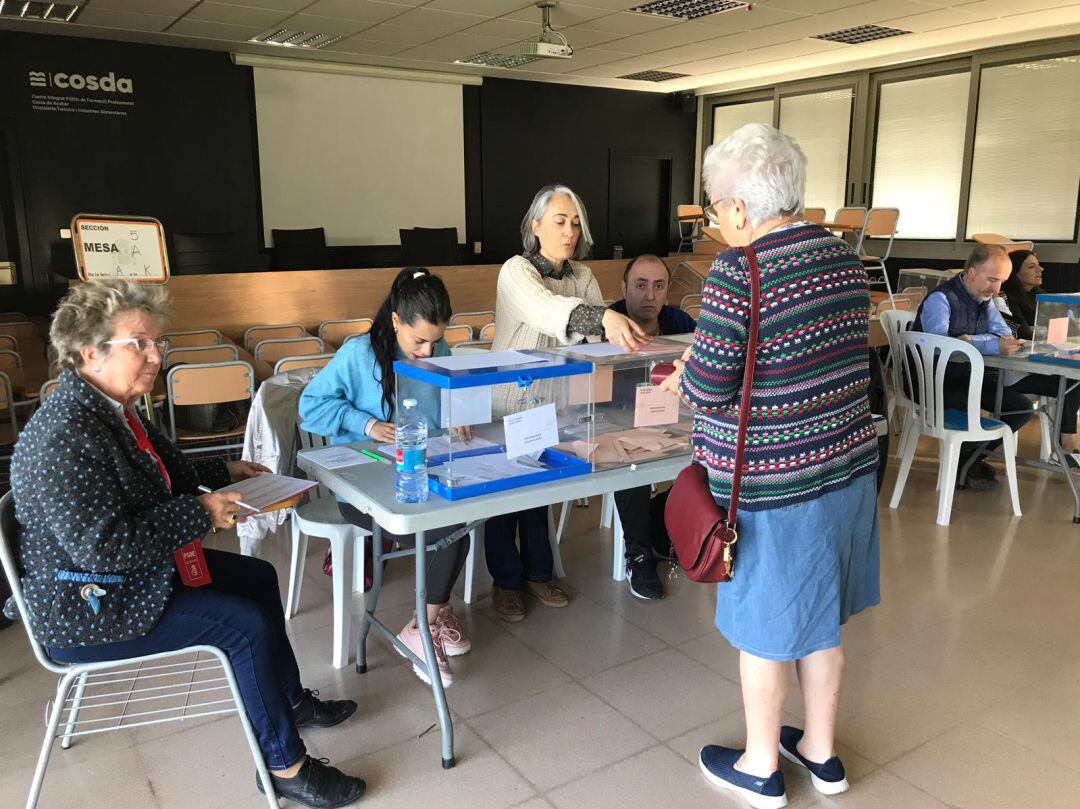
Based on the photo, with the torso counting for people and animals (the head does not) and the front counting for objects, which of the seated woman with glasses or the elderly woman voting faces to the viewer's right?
the seated woman with glasses

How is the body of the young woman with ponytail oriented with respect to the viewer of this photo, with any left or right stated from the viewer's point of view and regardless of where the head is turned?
facing the viewer and to the right of the viewer

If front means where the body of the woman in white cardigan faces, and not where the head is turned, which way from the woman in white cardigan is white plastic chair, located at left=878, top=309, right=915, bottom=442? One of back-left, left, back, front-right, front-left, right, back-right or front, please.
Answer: left

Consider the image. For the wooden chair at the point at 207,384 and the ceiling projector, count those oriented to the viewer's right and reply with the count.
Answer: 0

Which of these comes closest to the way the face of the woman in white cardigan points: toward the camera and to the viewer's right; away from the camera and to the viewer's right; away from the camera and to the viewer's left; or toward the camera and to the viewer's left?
toward the camera and to the viewer's right

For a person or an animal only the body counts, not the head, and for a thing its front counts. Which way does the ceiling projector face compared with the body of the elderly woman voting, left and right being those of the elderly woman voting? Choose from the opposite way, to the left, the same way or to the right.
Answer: the same way

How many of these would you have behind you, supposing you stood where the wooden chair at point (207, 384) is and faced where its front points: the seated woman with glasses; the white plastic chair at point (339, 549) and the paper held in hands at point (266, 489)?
3

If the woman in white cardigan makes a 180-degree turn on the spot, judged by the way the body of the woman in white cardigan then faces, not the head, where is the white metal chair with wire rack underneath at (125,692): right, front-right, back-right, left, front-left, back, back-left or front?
left

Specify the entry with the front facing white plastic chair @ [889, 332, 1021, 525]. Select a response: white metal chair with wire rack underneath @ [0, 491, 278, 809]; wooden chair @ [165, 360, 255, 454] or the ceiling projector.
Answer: white metal chair with wire rack underneath @ [0, 491, 278, 809]

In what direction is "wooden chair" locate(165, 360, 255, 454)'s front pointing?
away from the camera

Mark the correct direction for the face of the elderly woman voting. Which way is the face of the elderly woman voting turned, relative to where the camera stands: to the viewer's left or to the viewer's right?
to the viewer's left

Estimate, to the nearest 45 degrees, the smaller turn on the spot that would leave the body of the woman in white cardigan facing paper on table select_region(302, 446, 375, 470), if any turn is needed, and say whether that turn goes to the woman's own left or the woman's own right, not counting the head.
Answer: approximately 90° to the woman's own right

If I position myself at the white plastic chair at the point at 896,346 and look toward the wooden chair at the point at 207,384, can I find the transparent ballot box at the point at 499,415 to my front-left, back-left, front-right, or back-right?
front-left

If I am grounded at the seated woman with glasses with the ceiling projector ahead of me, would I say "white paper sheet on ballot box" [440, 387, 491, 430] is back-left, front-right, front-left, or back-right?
front-right

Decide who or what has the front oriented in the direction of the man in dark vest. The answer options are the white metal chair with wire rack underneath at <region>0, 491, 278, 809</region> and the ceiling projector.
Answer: the white metal chair with wire rack underneath

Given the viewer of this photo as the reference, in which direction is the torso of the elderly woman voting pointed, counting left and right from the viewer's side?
facing away from the viewer and to the left of the viewer
